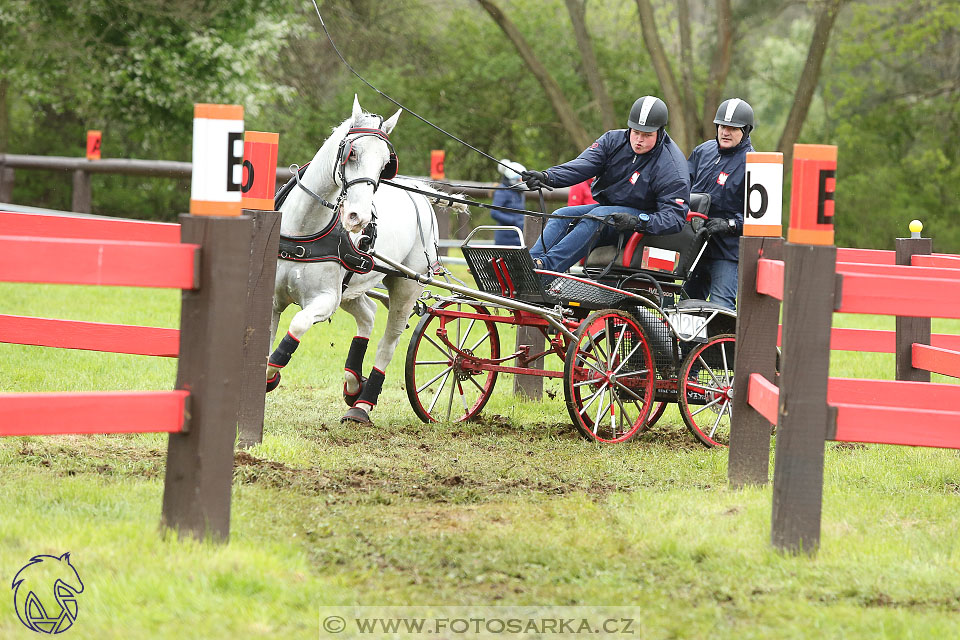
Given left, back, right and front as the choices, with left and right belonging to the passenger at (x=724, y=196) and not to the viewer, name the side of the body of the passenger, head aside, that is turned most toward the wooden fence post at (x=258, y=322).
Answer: front

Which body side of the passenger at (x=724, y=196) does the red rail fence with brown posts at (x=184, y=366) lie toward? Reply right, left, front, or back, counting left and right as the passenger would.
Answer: front

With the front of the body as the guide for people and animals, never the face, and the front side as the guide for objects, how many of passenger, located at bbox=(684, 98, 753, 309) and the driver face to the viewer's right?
0

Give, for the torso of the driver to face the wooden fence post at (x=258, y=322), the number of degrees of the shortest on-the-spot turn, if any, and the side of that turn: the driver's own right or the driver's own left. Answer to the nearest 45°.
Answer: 0° — they already face it

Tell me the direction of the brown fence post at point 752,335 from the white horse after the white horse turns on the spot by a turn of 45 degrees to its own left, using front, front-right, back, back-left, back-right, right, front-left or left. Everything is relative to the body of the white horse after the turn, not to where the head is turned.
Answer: front-left

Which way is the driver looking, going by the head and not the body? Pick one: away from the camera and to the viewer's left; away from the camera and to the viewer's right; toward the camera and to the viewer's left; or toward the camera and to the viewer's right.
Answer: toward the camera and to the viewer's left

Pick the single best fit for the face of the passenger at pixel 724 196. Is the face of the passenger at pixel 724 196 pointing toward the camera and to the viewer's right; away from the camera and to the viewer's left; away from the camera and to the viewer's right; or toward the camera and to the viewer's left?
toward the camera and to the viewer's left

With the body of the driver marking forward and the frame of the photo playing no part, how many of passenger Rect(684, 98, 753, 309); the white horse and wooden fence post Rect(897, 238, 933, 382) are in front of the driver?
1

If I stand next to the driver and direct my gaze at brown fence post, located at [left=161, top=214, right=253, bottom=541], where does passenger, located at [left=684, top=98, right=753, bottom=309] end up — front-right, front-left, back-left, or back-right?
back-left

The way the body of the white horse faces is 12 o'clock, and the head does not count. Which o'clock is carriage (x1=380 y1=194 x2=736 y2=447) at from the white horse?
The carriage is roughly at 7 o'clock from the white horse.
